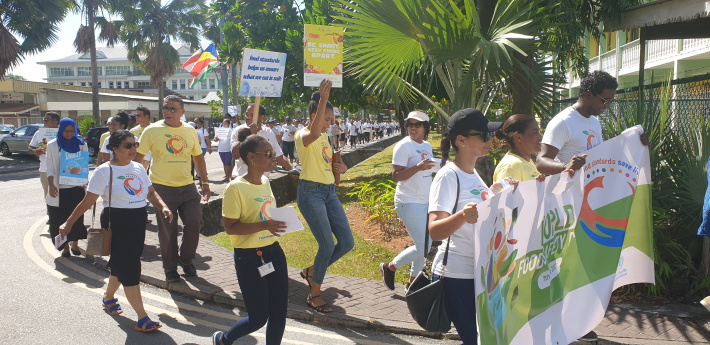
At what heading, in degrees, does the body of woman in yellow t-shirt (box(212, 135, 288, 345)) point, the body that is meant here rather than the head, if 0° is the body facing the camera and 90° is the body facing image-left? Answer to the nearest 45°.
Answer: approximately 315°

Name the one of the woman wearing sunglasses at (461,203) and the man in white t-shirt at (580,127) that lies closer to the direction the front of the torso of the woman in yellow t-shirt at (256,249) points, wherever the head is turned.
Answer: the woman wearing sunglasses

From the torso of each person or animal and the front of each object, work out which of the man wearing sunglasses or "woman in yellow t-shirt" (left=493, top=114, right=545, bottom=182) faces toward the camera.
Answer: the man wearing sunglasses

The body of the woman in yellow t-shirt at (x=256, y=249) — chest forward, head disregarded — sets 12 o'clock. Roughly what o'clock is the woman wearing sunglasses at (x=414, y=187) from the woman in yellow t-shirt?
The woman wearing sunglasses is roughly at 9 o'clock from the woman in yellow t-shirt.

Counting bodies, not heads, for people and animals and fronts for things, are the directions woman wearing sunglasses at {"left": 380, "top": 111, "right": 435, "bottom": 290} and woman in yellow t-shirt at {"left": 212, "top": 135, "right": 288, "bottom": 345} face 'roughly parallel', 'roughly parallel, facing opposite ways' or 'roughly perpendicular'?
roughly parallel

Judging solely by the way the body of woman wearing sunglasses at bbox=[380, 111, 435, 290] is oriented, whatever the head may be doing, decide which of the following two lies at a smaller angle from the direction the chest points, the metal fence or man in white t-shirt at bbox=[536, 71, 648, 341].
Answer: the man in white t-shirt

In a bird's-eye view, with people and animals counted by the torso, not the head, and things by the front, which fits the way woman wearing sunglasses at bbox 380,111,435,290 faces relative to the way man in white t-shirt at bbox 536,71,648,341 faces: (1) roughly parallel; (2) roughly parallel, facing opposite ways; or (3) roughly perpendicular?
roughly parallel

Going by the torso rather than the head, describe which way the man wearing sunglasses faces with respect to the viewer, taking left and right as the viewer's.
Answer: facing the viewer

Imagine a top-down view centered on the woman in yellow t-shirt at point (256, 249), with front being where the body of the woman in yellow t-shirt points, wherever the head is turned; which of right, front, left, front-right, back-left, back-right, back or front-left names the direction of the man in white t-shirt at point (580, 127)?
front-left

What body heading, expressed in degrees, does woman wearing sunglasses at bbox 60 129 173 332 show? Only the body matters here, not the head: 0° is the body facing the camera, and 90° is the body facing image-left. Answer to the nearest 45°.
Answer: approximately 315°

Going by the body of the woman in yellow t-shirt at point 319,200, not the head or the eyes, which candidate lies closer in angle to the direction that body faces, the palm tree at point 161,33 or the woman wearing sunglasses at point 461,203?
the woman wearing sunglasses
